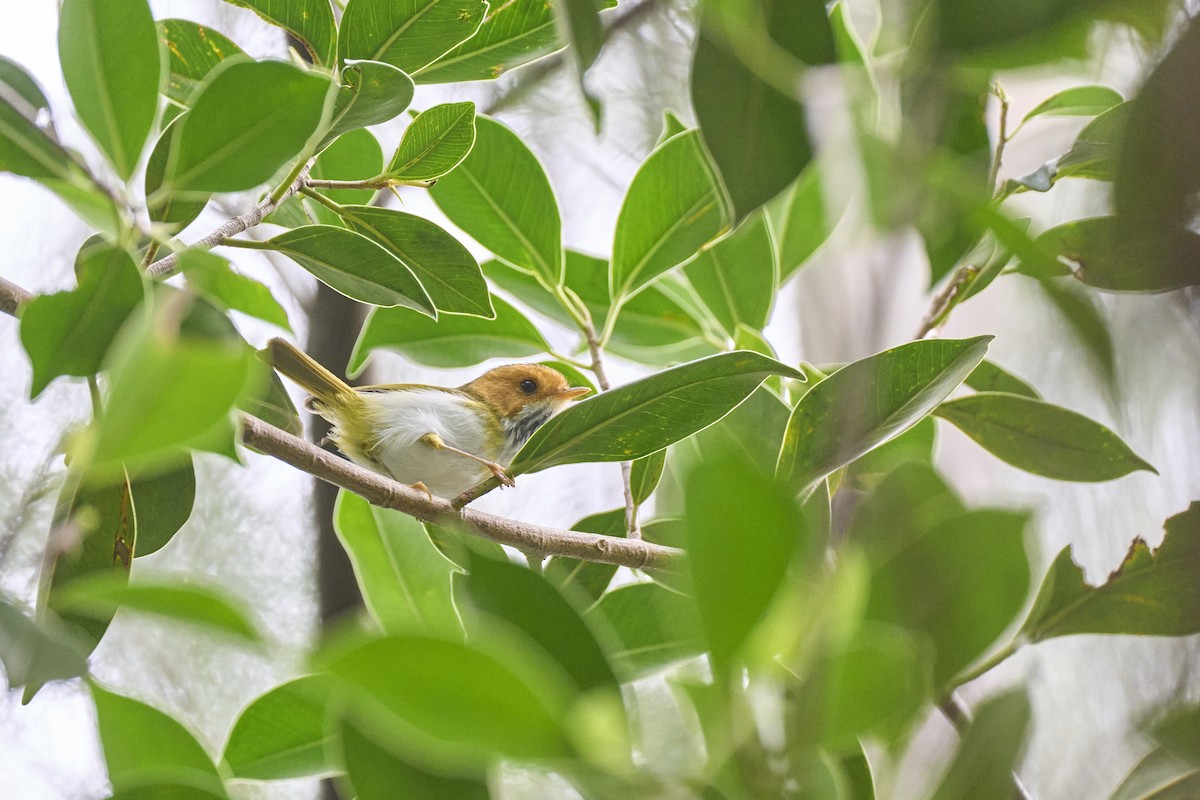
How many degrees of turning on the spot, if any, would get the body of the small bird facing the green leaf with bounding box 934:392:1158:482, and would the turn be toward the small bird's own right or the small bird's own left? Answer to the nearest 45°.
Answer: approximately 45° to the small bird's own right

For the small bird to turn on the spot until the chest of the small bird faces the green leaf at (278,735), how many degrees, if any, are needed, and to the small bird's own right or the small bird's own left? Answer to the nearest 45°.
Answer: approximately 90° to the small bird's own right

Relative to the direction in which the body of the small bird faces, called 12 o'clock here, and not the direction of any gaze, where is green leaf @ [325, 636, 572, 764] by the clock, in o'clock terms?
The green leaf is roughly at 3 o'clock from the small bird.

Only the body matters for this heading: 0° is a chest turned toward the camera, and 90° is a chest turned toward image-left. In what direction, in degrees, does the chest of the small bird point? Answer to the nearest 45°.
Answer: approximately 270°
